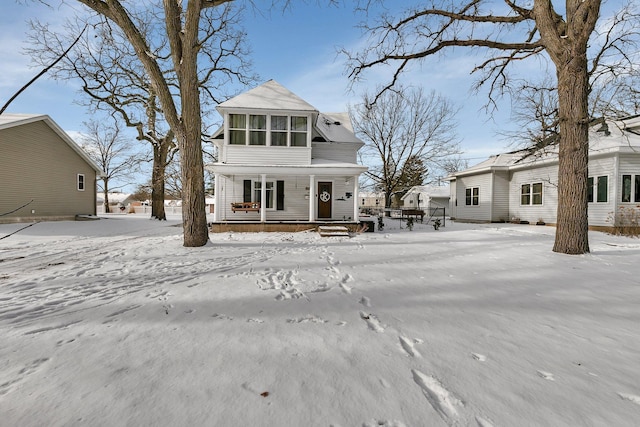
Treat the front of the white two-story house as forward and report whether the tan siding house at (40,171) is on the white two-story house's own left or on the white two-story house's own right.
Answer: on the white two-story house's own right

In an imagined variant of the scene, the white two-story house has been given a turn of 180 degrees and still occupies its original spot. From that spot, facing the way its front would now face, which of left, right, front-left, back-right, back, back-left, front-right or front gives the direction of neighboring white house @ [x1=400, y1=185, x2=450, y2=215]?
front-right

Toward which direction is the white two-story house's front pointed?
toward the camera

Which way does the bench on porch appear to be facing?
toward the camera

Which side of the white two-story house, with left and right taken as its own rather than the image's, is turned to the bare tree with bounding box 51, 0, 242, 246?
front

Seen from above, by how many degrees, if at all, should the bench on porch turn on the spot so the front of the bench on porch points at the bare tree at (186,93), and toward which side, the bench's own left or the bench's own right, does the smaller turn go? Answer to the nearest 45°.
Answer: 0° — it already faces it

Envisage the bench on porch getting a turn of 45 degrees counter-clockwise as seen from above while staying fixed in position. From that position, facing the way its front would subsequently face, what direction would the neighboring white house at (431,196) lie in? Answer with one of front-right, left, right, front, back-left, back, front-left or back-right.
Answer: left

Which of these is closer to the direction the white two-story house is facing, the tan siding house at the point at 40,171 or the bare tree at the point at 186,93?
the bare tree

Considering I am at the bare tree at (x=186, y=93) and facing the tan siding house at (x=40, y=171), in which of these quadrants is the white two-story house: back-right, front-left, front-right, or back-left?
front-right

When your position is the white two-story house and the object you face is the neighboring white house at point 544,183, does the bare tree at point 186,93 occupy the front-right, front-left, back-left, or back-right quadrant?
back-right

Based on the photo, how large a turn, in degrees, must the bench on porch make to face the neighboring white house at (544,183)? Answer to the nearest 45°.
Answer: approximately 90° to its left
